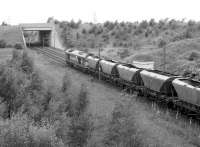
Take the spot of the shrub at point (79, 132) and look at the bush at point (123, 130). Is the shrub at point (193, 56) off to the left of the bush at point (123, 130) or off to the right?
left

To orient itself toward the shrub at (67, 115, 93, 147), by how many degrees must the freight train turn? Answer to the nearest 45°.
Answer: approximately 135° to its left

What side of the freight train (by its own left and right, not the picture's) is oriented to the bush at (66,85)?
left

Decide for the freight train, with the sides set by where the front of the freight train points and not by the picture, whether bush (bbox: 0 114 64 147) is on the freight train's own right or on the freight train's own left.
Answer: on the freight train's own left

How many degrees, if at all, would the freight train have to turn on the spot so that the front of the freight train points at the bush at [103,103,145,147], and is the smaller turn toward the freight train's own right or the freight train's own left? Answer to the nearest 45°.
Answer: approximately 135° to the freight train's own left

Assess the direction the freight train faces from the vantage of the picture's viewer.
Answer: facing away from the viewer and to the left of the viewer

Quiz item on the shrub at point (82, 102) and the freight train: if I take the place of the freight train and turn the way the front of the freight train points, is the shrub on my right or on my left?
on my left

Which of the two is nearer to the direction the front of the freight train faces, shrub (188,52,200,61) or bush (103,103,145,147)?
the shrub

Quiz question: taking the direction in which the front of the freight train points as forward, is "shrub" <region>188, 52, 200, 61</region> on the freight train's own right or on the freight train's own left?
on the freight train's own right
